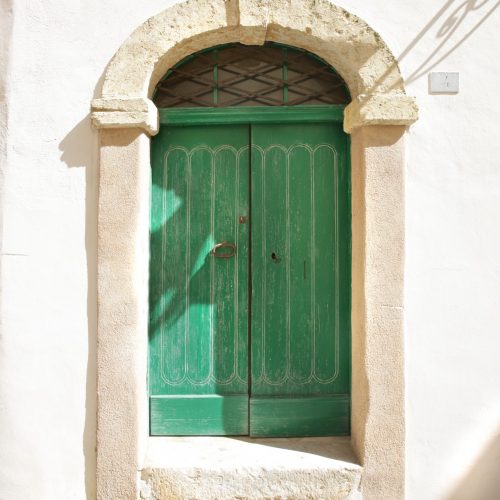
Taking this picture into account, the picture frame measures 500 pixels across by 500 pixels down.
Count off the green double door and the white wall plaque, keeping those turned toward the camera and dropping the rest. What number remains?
2

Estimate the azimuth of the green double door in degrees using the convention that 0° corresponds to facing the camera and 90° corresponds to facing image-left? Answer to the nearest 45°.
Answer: approximately 0°

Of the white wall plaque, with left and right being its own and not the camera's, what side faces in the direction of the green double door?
right
